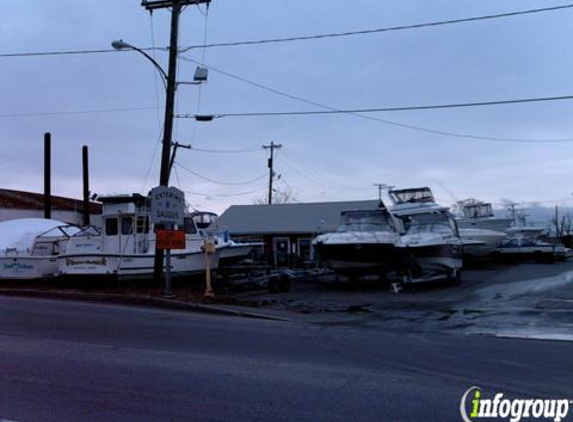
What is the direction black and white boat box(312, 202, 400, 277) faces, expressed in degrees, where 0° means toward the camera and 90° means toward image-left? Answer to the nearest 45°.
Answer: approximately 45°

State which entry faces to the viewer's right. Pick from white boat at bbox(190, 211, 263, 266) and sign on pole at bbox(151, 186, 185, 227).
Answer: the white boat

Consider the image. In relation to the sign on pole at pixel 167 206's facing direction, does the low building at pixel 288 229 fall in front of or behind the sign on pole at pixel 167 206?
behind

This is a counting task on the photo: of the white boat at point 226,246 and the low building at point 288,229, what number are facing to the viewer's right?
1

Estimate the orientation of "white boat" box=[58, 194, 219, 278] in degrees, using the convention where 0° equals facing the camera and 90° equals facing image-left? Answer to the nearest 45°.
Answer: approximately 225°

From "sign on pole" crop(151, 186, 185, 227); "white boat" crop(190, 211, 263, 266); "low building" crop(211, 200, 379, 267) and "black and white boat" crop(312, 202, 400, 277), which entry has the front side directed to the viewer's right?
"white boat" crop(190, 211, 263, 266)

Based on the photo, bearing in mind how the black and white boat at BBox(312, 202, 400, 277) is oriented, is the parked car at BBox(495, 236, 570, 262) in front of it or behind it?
behind

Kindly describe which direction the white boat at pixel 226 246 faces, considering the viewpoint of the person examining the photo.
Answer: facing to the right of the viewer
